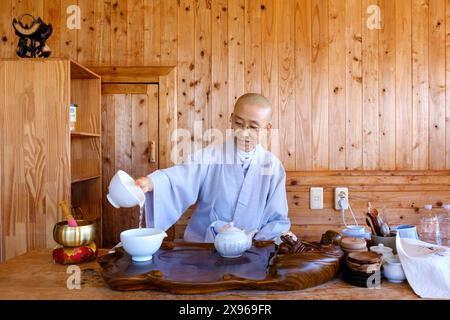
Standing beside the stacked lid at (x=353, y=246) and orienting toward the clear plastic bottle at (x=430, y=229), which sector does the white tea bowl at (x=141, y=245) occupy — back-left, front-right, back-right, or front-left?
back-left

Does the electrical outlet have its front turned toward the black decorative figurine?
no

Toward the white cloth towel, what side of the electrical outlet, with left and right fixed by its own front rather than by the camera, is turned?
front

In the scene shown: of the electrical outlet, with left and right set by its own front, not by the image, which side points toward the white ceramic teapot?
front

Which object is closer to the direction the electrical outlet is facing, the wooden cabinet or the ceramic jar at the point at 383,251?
the ceramic jar

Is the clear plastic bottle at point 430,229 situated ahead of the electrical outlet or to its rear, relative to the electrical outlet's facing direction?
ahead

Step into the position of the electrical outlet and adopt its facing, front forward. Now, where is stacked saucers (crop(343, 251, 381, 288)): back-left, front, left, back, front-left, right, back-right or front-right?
front

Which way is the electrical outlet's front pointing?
toward the camera
